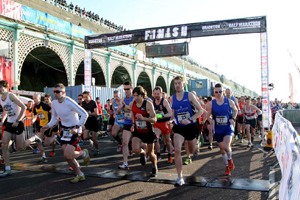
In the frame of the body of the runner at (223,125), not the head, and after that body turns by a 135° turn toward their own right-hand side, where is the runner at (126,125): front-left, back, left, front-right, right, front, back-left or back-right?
front-left

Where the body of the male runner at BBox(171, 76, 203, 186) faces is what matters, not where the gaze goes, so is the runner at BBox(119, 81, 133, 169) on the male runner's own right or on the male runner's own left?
on the male runner's own right

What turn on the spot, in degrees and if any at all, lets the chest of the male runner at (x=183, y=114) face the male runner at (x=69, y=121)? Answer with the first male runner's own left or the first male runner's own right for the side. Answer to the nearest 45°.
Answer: approximately 45° to the first male runner's own right

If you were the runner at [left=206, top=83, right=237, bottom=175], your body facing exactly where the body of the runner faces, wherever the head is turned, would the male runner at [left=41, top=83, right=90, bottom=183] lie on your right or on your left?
on your right

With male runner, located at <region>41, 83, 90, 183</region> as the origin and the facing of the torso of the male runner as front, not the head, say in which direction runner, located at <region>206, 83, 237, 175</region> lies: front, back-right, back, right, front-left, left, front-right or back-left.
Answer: back-left

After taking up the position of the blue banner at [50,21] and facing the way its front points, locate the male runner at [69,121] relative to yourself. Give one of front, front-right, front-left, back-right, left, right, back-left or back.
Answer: front-right

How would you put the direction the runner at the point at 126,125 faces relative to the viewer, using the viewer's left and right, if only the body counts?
facing the viewer and to the left of the viewer

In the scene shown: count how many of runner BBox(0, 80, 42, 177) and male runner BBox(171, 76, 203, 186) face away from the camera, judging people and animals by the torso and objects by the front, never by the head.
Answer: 0

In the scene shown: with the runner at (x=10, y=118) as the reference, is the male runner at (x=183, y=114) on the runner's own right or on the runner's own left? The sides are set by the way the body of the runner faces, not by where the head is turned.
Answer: on the runner's own left

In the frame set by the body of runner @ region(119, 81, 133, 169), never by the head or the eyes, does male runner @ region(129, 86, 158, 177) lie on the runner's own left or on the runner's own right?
on the runner's own left

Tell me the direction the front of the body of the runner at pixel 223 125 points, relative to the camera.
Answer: toward the camera

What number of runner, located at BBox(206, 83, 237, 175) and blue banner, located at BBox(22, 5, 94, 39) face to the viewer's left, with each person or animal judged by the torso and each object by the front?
0

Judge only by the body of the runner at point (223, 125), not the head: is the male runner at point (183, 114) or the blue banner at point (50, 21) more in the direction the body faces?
the male runner
